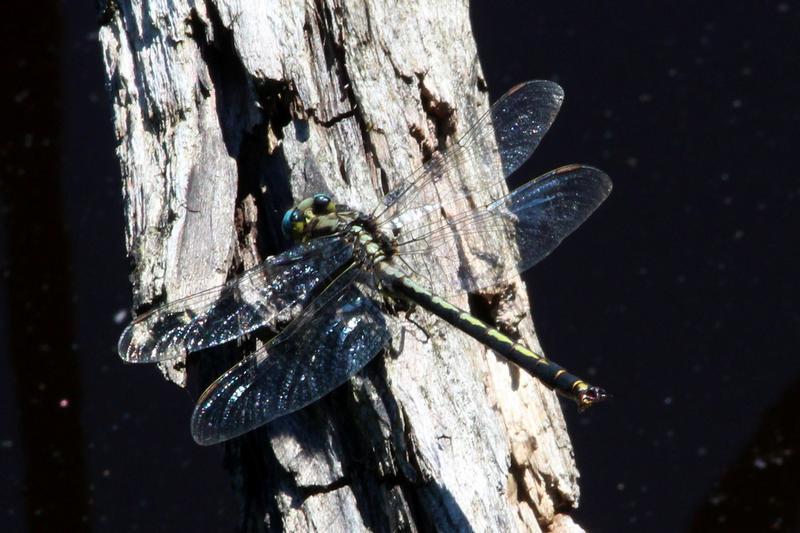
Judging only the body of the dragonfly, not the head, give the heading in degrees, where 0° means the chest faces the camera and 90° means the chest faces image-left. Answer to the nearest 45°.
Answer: approximately 135°
